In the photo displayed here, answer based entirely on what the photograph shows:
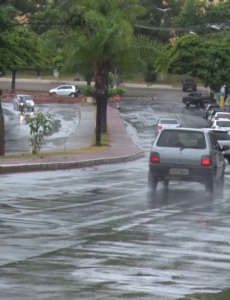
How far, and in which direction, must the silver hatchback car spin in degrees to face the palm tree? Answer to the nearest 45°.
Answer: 0° — it already faces it

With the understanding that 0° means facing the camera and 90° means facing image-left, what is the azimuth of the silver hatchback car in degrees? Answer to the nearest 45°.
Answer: approximately 180°
